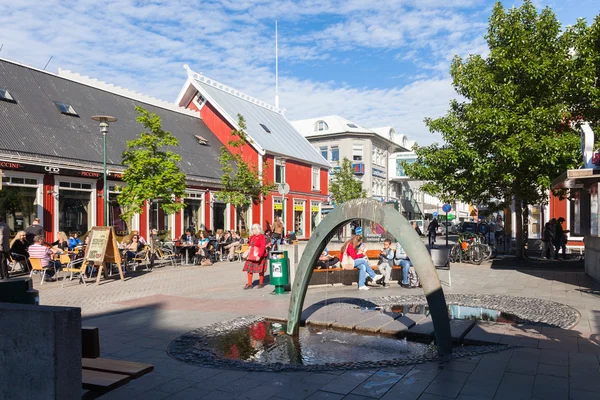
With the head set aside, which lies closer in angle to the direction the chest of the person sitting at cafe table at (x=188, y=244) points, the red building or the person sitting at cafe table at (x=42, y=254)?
the person sitting at cafe table

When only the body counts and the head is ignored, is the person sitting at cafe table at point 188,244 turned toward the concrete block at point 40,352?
yes

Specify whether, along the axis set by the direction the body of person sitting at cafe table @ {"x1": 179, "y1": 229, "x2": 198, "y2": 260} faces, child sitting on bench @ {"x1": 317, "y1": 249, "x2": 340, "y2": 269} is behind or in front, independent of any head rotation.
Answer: in front

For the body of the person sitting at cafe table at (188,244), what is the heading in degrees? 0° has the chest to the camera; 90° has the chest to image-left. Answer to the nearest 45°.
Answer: approximately 0°

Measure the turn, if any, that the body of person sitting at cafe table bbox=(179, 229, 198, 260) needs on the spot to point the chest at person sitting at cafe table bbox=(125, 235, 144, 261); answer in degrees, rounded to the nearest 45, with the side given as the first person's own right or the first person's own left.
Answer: approximately 45° to the first person's own right

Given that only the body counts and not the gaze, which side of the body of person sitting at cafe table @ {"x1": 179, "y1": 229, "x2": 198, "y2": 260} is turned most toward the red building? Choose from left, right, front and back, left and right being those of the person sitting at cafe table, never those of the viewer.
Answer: back

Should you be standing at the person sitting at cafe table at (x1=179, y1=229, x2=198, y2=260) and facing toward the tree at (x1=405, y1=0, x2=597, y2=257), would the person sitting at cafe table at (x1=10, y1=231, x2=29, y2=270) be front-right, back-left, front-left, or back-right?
back-right

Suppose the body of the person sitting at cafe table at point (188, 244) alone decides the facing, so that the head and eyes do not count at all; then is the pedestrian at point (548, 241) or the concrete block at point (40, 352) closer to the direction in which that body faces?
the concrete block

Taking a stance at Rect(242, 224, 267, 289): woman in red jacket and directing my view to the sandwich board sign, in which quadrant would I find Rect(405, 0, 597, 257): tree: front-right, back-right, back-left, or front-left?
back-right
